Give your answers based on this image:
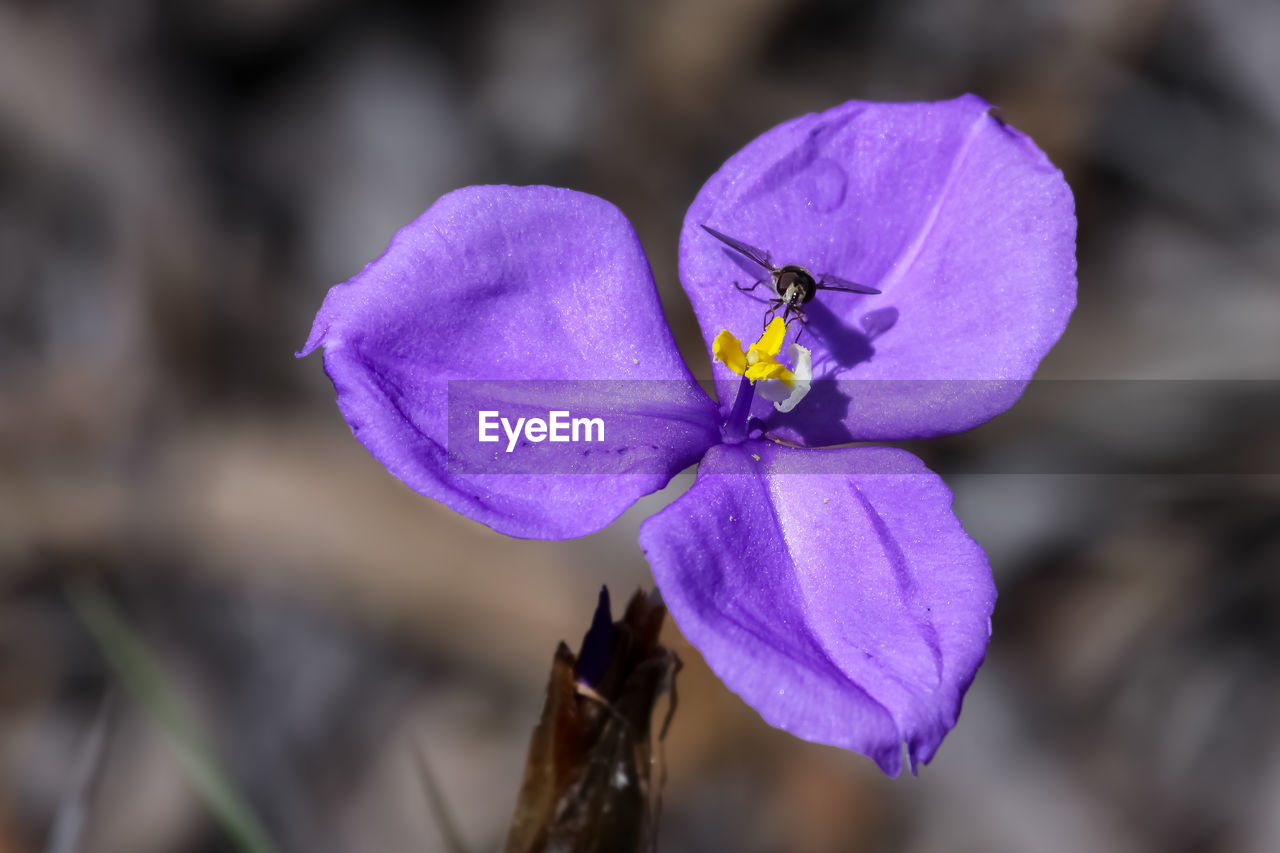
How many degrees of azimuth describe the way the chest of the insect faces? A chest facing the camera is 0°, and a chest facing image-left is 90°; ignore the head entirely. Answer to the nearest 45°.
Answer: approximately 0°
